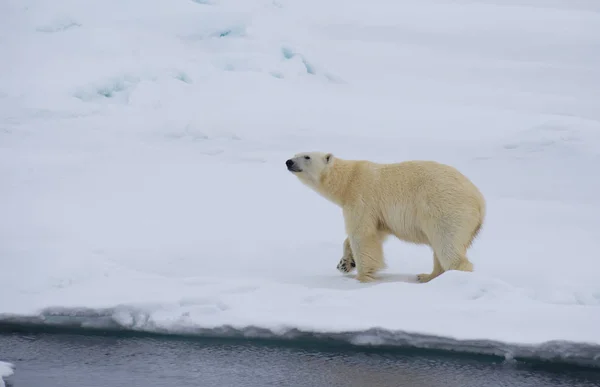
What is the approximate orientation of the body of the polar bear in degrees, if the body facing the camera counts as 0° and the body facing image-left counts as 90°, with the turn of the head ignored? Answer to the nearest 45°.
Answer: approximately 90°
